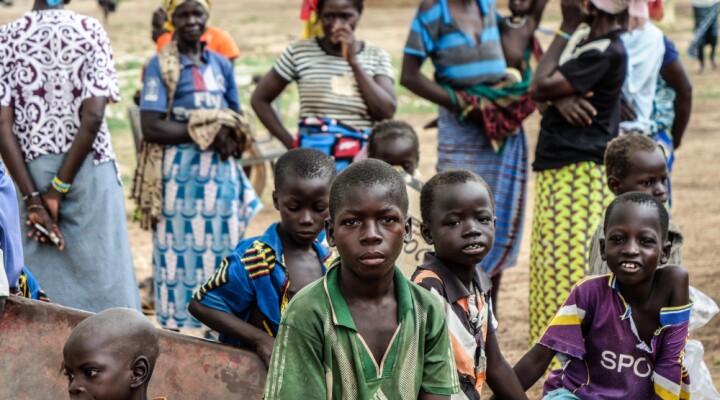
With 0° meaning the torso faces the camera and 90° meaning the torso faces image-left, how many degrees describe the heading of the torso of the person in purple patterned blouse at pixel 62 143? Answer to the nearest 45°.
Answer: approximately 225°

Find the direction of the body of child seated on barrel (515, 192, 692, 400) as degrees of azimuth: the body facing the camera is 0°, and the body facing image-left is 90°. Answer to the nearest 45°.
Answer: approximately 0°

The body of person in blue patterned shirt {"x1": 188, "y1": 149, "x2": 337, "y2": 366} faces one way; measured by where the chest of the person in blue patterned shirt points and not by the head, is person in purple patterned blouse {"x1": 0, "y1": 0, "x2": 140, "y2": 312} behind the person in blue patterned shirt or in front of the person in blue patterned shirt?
behind

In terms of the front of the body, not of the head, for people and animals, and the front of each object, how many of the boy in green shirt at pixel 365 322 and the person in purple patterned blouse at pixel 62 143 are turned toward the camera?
1

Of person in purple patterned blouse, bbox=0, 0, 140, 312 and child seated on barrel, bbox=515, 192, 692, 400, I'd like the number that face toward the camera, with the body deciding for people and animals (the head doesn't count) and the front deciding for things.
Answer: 1

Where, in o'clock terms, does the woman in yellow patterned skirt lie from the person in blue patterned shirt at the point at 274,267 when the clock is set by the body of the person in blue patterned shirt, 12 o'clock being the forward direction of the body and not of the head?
The woman in yellow patterned skirt is roughly at 9 o'clock from the person in blue patterned shirt.

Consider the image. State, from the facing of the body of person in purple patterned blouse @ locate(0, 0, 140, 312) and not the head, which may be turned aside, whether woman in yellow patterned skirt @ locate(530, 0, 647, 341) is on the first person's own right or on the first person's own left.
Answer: on the first person's own right

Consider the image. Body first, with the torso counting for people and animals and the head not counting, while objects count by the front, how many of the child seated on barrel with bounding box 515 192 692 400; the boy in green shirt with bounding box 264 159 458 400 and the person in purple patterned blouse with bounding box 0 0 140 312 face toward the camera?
2
